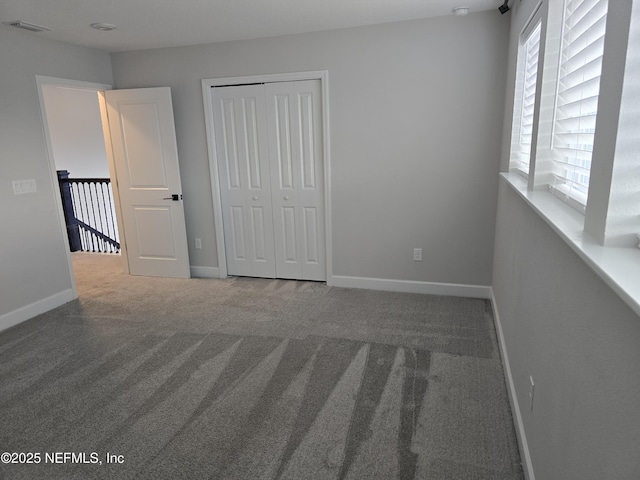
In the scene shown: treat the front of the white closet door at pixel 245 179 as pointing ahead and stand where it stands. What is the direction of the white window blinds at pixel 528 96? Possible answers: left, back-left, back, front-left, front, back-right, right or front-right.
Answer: front-left

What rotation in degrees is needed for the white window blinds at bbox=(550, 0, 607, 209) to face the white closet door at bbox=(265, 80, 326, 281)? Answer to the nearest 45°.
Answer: approximately 45° to its right

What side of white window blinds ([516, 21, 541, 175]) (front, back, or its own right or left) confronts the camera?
left

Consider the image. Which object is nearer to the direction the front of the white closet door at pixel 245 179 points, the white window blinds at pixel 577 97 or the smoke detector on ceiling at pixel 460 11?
the white window blinds

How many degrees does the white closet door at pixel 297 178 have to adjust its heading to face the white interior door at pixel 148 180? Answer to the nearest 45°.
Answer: approximately 90° to its right

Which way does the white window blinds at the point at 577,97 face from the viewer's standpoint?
to the viewer's left

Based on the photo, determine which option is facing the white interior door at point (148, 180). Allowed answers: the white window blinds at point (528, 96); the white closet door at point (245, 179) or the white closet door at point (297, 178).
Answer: the white window blinds

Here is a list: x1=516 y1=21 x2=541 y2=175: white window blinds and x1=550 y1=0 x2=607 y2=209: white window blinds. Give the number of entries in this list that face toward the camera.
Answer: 0

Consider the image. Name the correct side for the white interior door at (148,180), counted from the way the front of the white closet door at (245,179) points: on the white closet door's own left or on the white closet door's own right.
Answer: on the white closet door's own right

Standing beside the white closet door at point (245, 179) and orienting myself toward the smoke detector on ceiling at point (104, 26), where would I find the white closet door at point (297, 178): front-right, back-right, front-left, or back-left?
back-left

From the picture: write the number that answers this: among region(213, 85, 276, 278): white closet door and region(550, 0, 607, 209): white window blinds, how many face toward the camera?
1
